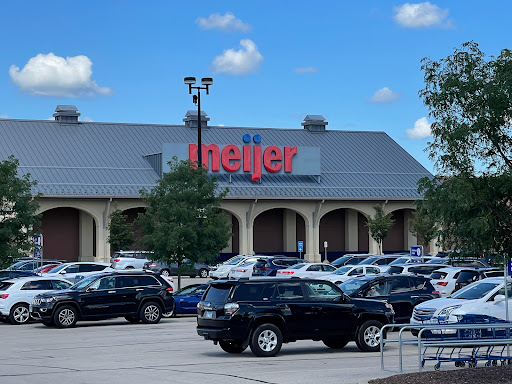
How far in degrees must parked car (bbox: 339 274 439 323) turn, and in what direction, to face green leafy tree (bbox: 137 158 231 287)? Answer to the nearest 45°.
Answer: approximately 90° to its right

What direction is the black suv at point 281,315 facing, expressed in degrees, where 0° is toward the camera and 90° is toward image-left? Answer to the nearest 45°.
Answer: approximately 225°

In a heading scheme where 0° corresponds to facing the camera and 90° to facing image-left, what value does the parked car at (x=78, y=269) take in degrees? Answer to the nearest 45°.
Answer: approximately 45°
